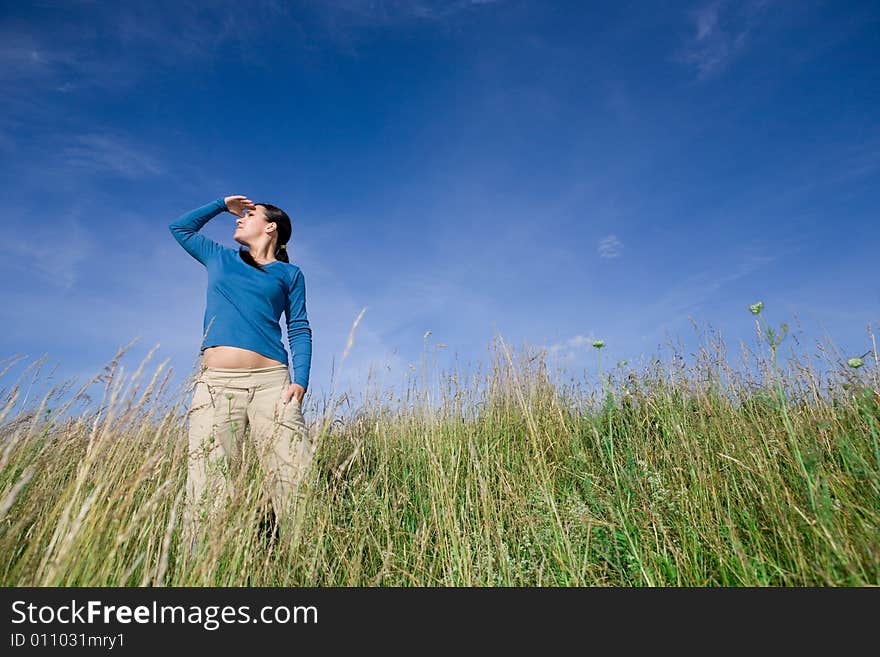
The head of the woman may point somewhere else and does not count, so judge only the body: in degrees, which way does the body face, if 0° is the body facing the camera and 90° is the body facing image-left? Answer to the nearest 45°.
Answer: approximately 0°
